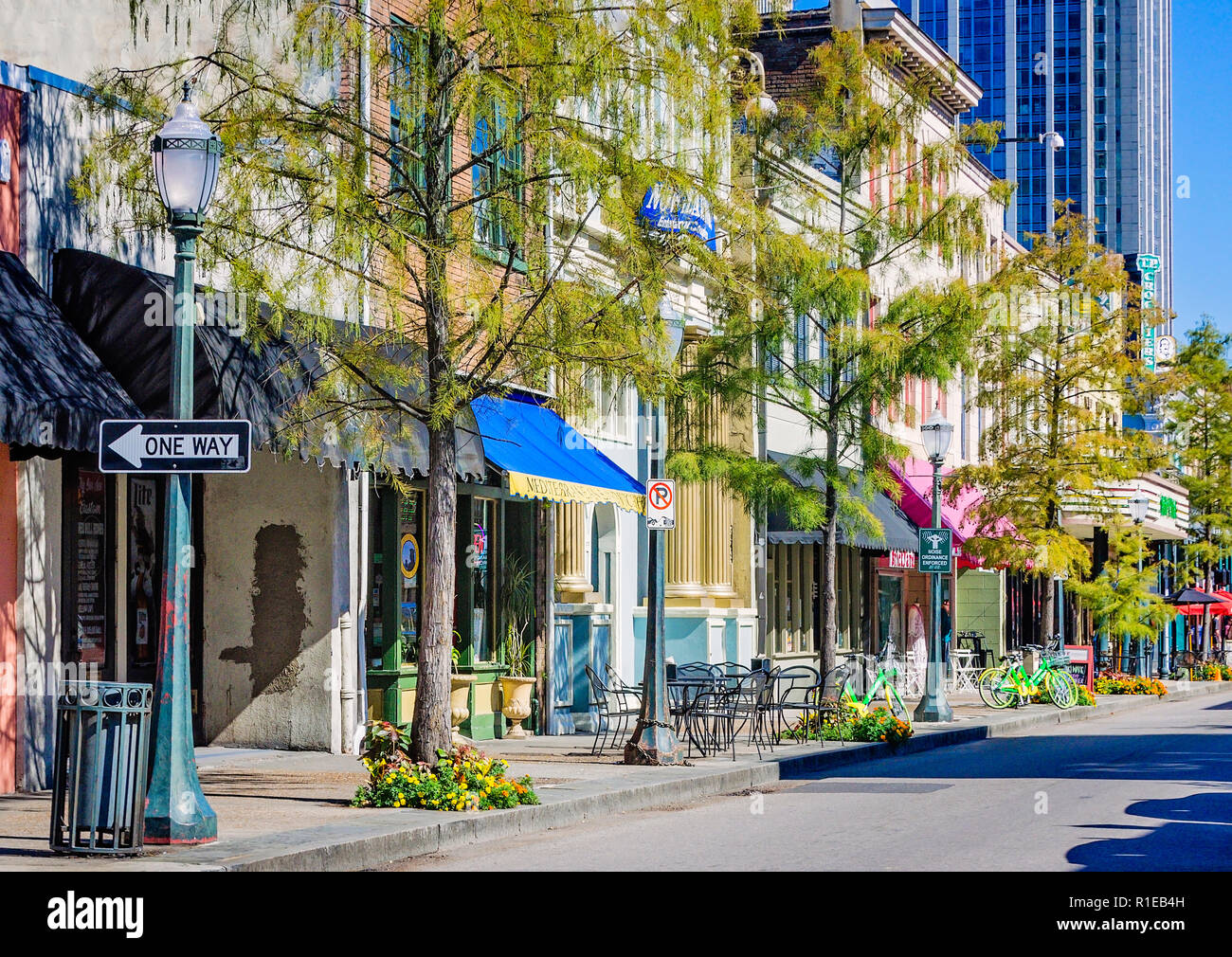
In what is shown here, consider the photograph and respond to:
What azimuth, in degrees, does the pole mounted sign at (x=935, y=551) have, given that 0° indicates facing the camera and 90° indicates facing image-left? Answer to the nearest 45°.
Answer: approximately 0°

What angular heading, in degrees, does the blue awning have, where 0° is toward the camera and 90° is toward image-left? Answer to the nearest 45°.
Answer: approximately 315°

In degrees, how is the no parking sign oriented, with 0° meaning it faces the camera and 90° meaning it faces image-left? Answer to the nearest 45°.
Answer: approximately 0°

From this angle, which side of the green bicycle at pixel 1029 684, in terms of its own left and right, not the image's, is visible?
right

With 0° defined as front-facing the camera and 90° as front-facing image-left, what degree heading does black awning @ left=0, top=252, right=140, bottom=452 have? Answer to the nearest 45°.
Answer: approximately 315°

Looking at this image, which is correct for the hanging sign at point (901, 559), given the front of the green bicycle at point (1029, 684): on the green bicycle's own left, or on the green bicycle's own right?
on the green bicycle's own left

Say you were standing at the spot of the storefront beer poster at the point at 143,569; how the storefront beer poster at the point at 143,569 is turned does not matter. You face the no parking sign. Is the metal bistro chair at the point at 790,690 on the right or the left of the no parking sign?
left
